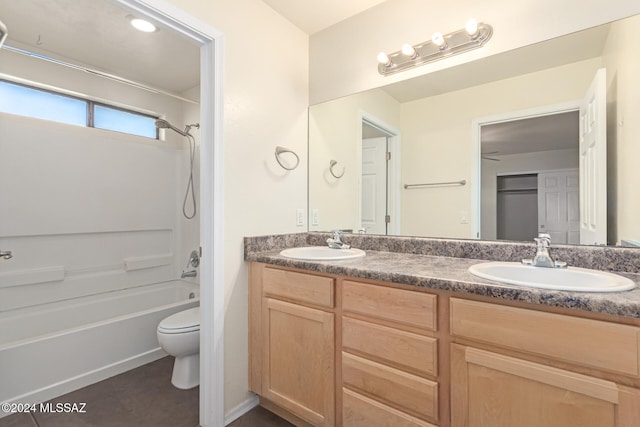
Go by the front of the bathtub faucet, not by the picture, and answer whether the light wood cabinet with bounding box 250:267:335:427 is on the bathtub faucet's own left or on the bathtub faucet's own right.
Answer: on the bathtub faucet's own left

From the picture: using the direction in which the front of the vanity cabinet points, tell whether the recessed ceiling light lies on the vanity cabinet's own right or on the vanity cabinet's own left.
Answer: on the vanity cabinet's own right

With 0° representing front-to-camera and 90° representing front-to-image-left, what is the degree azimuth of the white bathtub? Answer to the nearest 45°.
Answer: approximately 315°
